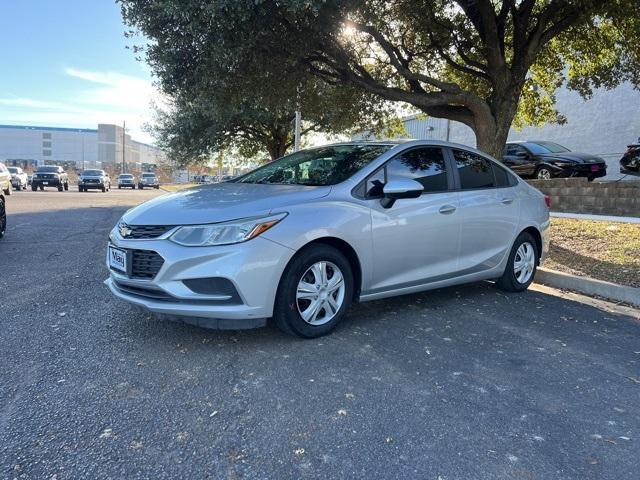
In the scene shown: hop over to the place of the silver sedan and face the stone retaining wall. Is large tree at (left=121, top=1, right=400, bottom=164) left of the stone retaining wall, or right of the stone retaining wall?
left

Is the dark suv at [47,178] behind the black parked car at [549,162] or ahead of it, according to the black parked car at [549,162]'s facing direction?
behind

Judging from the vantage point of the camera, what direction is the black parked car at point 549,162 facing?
facing the viewer and to the right of the viewer

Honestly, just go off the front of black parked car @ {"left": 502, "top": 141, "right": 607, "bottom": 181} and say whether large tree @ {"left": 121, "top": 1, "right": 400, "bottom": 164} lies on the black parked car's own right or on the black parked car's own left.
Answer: on the black parked car's own right

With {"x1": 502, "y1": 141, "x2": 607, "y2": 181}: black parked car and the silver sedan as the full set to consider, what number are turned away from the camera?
0

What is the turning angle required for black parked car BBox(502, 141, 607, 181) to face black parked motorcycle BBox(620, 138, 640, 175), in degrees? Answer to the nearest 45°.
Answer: approximately 45° to its left

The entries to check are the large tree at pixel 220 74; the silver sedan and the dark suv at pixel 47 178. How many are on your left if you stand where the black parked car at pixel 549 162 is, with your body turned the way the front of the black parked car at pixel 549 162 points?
0

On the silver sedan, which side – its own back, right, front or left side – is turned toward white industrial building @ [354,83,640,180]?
back

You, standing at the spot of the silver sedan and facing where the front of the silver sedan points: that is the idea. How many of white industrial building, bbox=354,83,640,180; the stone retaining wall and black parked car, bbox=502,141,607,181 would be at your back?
3

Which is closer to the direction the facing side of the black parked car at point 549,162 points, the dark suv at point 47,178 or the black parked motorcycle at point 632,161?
the black parked motorcycle

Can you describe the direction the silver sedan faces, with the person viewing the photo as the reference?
facing the viewer and to the left of the viewer

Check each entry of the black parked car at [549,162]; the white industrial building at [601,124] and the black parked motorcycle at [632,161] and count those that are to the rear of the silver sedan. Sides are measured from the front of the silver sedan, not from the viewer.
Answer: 3

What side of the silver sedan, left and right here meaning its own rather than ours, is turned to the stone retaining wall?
back

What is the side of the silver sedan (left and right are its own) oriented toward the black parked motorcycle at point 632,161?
back

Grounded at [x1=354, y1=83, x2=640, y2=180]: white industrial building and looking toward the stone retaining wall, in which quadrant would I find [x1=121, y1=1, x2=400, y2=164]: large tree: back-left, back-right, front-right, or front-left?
front-right

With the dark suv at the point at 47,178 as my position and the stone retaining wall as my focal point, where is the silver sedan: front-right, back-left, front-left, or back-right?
front-right
